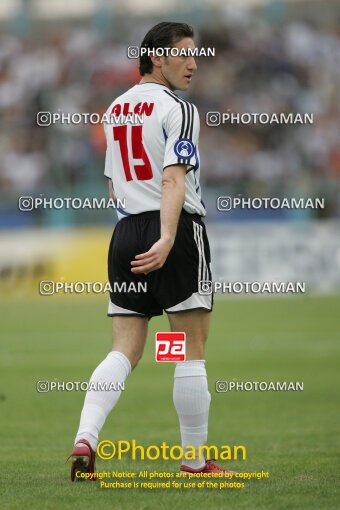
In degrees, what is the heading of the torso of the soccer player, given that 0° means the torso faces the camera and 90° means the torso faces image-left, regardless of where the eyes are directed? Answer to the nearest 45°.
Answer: approximately 225°

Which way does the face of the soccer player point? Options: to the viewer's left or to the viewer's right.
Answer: to the viewer's right
